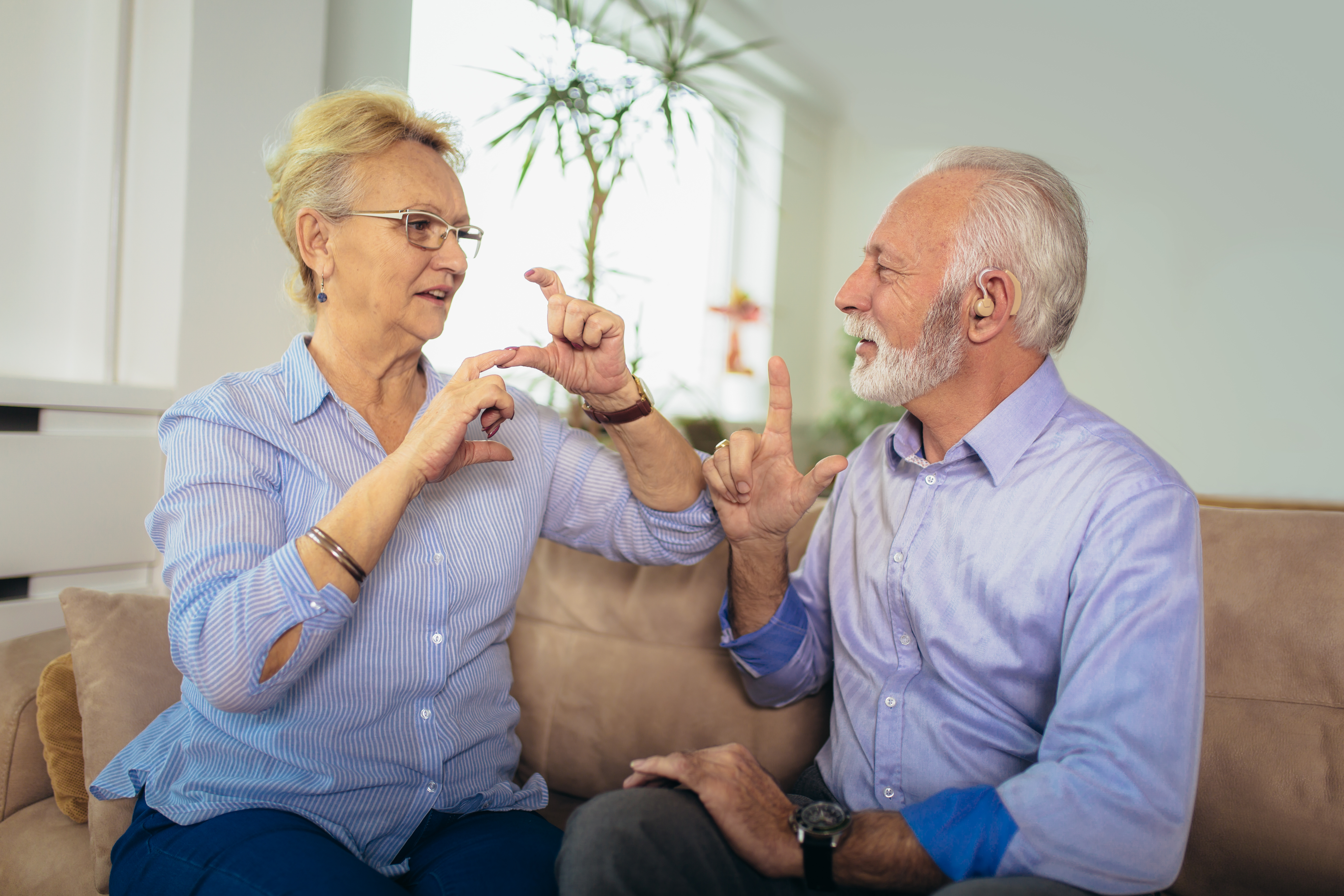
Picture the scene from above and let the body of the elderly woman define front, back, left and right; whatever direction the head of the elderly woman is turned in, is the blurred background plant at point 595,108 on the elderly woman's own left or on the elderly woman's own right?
on the elderly woman's own left

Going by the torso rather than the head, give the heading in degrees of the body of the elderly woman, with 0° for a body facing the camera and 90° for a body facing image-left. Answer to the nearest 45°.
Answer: approximately 315°

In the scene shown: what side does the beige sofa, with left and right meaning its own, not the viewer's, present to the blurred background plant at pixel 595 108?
back

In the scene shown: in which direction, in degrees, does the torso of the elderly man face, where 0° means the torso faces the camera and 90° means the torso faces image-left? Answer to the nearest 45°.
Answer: approximately 45°

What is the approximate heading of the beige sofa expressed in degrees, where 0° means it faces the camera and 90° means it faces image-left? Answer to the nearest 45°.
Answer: approximately 0°

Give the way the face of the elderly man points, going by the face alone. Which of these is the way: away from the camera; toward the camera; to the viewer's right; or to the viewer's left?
to the viewer's left

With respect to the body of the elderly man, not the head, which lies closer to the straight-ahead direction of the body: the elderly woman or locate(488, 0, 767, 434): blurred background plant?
the elderly woman

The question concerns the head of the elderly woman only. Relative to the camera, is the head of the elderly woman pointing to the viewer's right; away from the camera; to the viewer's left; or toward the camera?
to the viewer's right

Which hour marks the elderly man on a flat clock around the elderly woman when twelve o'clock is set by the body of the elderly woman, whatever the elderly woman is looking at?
The elderly man is roughly at 11 o'clock from the elderly woman.
